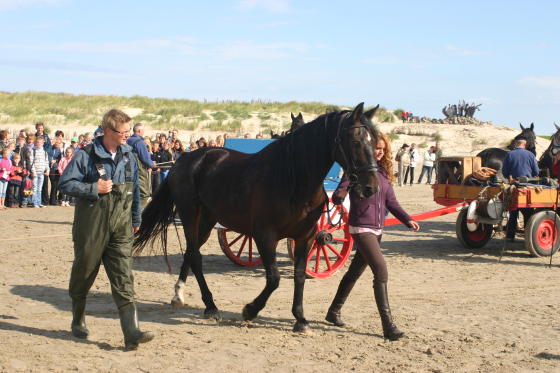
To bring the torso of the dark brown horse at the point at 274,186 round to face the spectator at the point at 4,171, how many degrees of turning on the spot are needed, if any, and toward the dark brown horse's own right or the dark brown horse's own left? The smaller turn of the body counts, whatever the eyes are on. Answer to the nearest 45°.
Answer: approximately 180°

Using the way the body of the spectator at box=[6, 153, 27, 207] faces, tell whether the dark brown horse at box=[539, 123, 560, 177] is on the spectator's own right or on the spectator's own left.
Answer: on the spectator's own left

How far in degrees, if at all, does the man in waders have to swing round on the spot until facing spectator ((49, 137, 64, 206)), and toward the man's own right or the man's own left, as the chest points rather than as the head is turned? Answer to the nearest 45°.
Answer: approximately 135° to the man's own left

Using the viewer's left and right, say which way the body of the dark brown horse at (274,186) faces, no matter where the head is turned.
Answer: facing the viewer and to the right of the viewer

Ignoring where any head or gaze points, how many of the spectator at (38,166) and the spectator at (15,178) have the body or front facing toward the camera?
2

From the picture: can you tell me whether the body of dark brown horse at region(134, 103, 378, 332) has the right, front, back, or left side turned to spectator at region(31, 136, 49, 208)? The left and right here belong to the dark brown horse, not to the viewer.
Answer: back

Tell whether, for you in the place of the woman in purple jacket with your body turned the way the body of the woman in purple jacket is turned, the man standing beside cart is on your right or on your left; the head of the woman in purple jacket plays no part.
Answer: on your left

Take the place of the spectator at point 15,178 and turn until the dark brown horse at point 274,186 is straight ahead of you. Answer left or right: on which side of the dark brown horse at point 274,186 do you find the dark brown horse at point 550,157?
left

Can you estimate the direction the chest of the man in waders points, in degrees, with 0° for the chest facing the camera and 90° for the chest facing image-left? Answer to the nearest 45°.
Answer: approximately 315°
